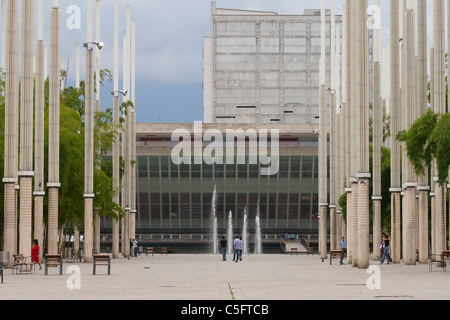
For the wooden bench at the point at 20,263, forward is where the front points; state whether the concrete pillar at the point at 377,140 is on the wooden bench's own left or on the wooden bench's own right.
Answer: on the wooden bench's own left

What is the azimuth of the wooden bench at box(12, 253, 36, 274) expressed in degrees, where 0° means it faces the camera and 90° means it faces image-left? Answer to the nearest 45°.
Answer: approximately 315°

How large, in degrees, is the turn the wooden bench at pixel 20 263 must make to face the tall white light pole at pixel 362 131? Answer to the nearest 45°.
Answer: approximately 45° to its left

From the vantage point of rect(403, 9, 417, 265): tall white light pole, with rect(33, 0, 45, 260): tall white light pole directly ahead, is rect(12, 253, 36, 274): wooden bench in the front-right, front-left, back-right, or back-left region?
front-left

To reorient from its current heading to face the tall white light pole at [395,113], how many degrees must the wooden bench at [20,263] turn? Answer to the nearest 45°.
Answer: approximately 45° to its left

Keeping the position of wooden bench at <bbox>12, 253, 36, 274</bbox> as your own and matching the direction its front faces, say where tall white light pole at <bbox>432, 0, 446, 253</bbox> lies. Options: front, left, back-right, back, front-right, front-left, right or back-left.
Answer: front-left

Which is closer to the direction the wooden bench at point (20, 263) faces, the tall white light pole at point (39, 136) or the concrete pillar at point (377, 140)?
the concrete pillar
